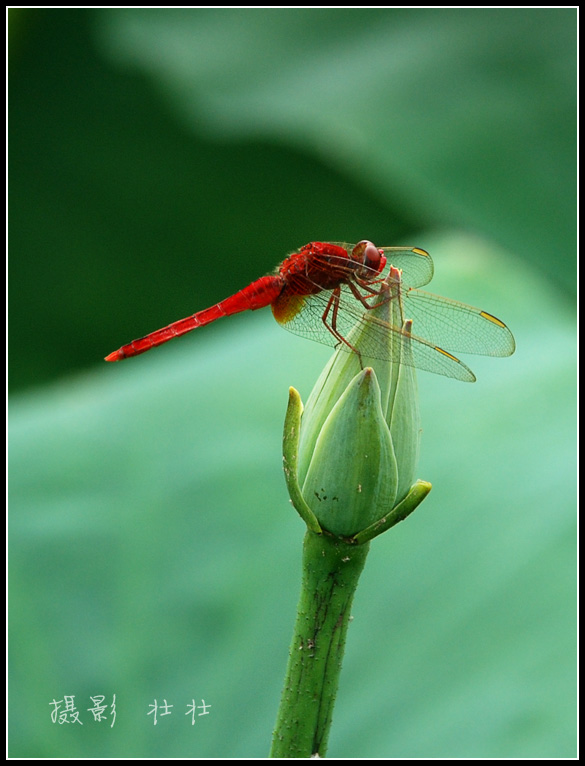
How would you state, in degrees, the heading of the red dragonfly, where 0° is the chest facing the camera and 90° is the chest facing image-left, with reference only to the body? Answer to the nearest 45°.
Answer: approximately 270°
